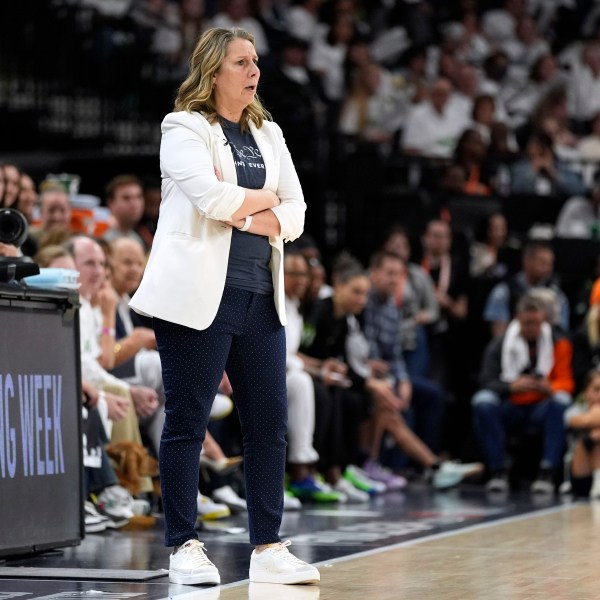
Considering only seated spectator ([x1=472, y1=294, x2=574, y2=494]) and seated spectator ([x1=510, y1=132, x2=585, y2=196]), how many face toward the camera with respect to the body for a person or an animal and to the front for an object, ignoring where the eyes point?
2

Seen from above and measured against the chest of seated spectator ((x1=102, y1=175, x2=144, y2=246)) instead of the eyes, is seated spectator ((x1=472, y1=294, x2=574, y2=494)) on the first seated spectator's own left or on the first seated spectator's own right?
on the first seated spectator's own left

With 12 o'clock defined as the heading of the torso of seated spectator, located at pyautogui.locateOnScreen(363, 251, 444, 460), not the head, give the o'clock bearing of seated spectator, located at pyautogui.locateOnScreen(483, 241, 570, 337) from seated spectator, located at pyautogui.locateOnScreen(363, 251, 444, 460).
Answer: seated spectator, located at pyautogui.locateOnScreen(483, 241, 570, 337) is roughly at 9 o'clock from seated spectator, located at pyautogui.locateOnScreen(363, 251, 444, 460).

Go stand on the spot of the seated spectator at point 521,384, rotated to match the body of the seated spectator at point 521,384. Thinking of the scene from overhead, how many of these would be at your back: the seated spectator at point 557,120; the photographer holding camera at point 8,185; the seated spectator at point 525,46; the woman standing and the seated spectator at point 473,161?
3

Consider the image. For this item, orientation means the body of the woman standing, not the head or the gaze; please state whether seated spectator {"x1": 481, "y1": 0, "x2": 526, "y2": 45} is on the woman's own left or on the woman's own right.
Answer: on the woman's own left
